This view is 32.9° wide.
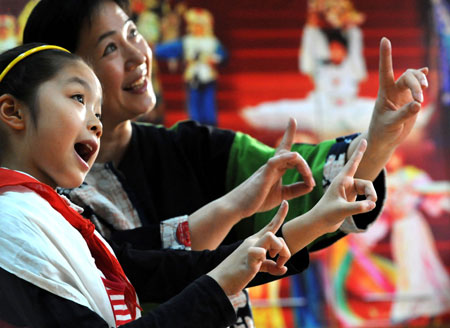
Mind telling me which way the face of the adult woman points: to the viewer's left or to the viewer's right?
to the viewer's right

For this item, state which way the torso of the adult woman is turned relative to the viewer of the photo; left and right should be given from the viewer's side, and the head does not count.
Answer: facing the viewer and to the right of the viewer

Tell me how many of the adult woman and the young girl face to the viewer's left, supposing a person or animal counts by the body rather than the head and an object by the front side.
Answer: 0

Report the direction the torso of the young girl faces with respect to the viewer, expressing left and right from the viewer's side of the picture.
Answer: facing to the right of the viewer
